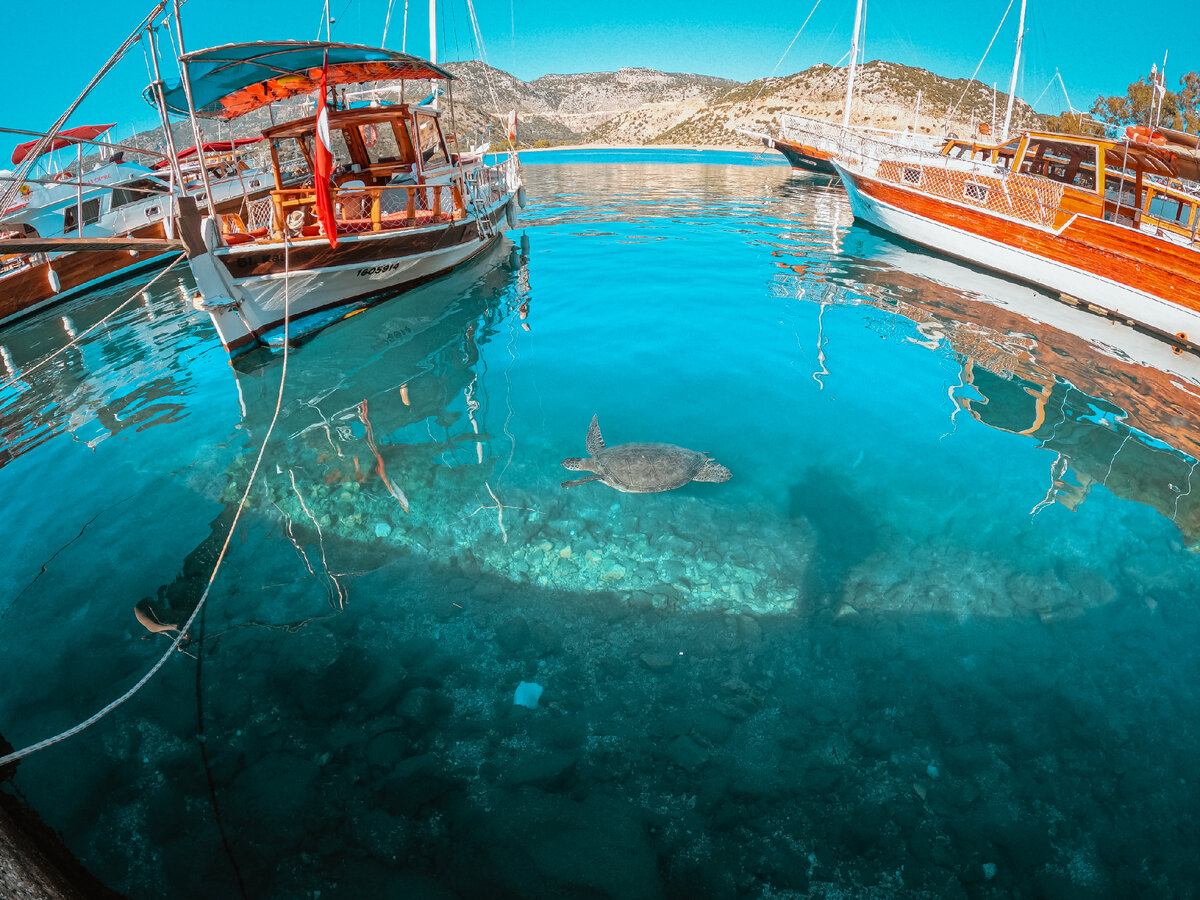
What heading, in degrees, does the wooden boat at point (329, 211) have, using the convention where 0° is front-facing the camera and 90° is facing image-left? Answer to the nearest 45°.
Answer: approximately 225°

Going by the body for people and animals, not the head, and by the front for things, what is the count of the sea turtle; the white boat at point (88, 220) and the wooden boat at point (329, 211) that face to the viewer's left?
1

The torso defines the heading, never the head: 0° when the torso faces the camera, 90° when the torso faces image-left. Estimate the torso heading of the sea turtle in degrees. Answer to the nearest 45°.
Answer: approximately 90°

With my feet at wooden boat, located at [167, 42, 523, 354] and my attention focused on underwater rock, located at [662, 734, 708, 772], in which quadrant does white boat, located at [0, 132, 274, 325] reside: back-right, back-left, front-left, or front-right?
back-right

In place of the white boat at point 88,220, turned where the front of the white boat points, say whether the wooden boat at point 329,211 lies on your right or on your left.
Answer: on your right

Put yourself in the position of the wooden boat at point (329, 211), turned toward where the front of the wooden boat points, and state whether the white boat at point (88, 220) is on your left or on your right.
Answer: on your left

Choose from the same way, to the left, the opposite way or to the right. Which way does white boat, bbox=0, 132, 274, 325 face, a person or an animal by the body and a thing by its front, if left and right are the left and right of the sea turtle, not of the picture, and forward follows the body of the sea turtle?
to the right

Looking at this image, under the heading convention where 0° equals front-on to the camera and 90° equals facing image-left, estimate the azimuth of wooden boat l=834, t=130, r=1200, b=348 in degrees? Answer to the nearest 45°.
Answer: approximately 135°

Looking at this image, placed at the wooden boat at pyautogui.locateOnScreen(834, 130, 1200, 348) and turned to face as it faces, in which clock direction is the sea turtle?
The sea turtle is roughly at 8 o'clock from the wooden boat.

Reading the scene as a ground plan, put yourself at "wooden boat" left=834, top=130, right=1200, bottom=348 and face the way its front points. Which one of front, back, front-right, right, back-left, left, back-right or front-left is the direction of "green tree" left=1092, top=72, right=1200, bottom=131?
front-right

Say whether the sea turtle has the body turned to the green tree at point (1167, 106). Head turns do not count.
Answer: no

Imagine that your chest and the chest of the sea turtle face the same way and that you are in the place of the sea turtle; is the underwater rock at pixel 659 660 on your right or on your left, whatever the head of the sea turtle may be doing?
on your left

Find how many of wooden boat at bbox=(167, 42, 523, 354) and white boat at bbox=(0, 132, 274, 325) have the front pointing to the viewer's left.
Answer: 0

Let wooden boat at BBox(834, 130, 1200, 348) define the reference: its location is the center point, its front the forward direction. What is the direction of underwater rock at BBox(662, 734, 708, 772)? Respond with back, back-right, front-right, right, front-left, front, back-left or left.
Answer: back-left

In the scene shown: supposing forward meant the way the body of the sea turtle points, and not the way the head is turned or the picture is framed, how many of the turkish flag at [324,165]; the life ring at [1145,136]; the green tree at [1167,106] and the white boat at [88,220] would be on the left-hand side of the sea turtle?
0

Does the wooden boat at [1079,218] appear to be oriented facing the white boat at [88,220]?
no

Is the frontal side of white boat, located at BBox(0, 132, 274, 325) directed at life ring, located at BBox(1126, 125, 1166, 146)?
no

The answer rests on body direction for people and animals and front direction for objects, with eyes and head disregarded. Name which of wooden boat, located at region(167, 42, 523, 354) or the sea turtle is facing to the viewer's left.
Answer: the sea turtle

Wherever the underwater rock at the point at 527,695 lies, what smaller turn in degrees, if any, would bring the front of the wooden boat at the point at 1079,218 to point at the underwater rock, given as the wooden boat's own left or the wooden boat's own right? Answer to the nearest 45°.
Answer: approximately 135° to the wooden boat's own left
